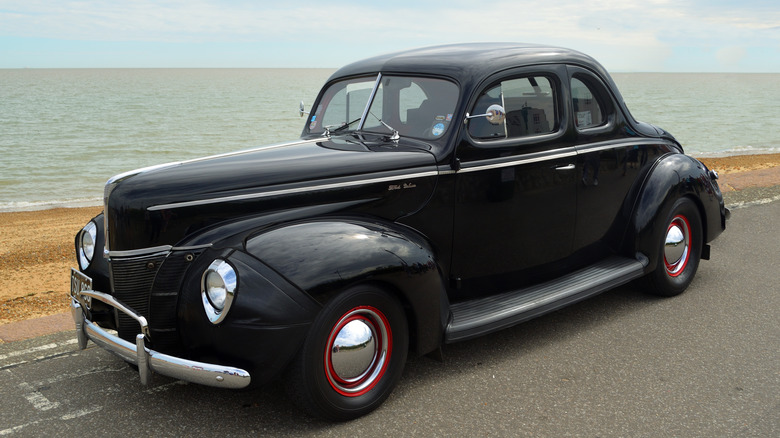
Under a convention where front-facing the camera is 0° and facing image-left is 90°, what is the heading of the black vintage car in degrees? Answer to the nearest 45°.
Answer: approximately 45°
